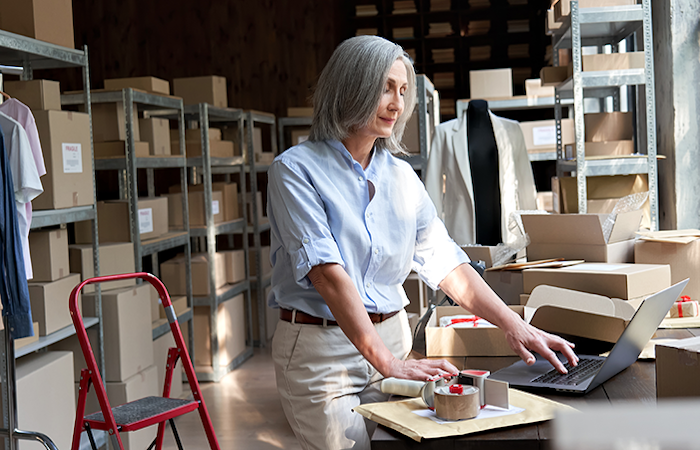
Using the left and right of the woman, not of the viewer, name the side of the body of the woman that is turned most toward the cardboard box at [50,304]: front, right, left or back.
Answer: back

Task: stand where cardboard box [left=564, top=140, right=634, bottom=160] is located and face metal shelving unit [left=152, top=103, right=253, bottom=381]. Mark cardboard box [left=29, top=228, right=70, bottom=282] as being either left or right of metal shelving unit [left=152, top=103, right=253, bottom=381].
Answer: left

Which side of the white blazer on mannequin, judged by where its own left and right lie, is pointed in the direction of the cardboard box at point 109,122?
right

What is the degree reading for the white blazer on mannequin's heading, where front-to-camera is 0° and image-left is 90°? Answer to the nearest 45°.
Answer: approximately 0°

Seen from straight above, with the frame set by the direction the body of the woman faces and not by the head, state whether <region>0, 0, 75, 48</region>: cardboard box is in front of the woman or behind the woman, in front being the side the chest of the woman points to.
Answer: behind

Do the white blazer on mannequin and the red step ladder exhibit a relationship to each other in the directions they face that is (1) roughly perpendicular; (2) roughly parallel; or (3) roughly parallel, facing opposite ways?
roughly perpendicular

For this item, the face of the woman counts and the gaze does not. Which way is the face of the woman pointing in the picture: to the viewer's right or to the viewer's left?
to the viewer's right
